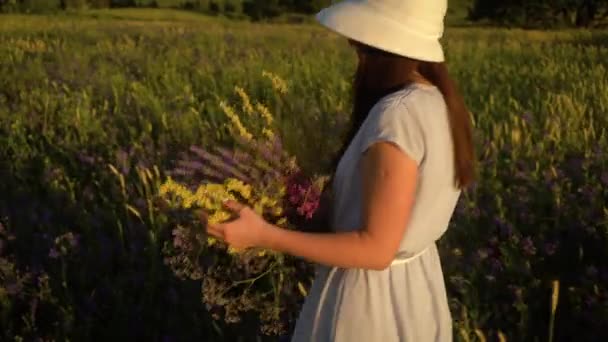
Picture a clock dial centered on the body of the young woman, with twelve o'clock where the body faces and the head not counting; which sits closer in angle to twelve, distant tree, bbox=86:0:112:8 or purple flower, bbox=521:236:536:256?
the distant tree

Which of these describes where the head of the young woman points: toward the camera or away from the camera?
away from the camera

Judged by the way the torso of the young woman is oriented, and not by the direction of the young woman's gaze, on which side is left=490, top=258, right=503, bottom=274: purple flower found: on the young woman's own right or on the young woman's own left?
on the young woman's own right

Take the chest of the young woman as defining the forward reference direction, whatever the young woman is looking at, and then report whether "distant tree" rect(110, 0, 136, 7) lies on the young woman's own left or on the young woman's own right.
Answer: on the young woman's own right

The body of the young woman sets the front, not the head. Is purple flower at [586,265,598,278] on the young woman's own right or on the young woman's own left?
on the young woman's own right

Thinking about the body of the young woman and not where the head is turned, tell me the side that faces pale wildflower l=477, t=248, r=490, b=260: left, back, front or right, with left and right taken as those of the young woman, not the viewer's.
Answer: right

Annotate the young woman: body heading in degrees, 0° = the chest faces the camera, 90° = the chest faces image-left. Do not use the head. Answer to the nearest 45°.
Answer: approximately 90°
